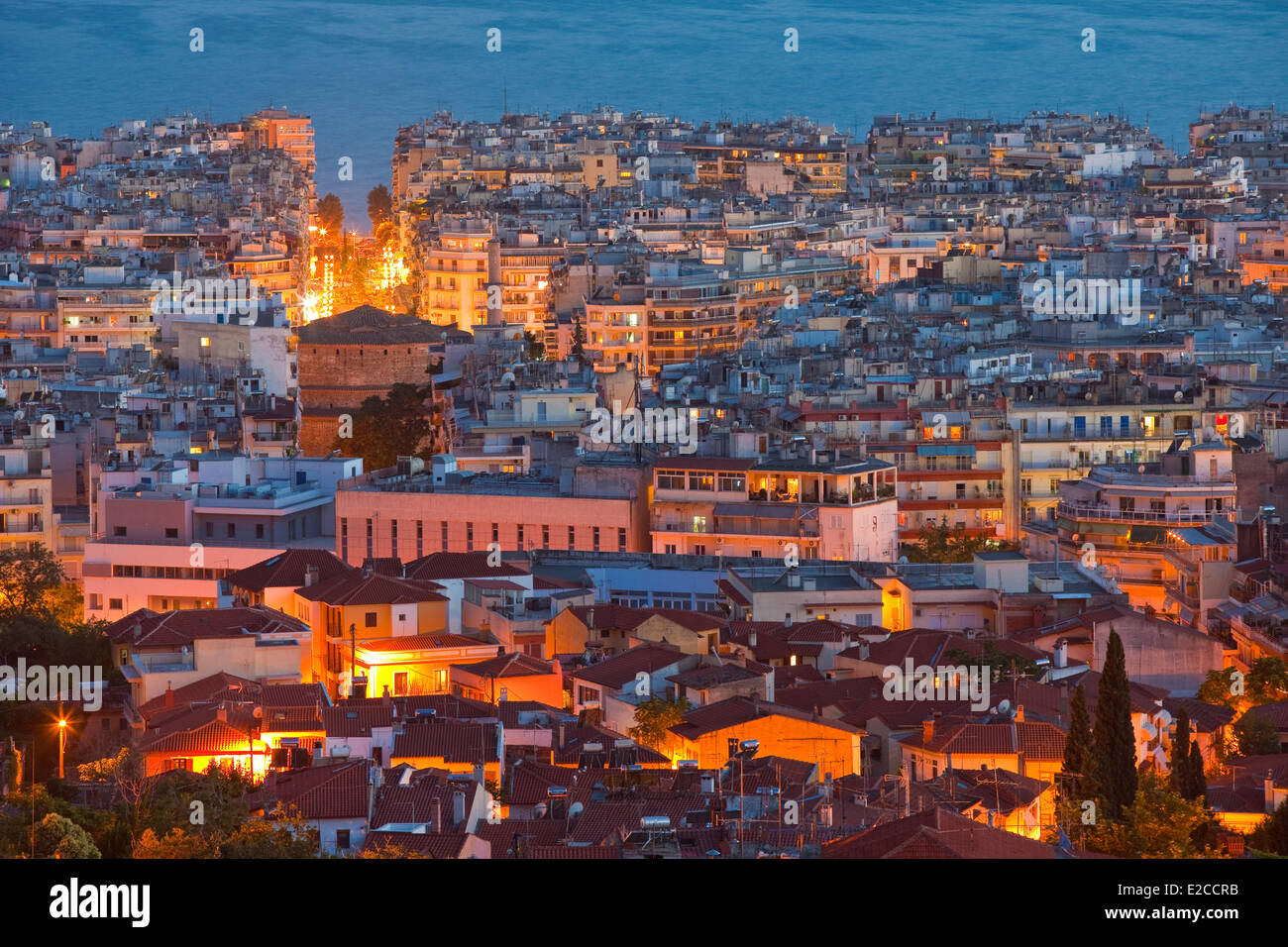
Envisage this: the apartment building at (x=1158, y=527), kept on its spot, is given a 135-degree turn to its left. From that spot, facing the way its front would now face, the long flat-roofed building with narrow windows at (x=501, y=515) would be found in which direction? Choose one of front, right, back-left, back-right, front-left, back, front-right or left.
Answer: back-left

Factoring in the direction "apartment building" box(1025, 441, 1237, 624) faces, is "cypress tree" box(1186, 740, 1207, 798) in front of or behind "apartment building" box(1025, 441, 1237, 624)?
in front

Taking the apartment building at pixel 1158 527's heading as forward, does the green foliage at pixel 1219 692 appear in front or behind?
in front

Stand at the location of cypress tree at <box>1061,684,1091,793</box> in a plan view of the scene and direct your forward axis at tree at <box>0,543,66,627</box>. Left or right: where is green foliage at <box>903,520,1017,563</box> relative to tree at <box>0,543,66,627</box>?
right

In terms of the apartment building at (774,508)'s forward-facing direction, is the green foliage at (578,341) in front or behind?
behind

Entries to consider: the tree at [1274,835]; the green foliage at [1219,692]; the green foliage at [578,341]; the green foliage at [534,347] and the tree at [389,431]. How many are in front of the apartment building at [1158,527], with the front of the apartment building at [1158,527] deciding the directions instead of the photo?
2

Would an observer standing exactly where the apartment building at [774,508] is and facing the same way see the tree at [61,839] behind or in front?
in front

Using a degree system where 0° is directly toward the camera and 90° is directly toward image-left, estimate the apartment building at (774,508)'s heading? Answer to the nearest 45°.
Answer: approximately 0°

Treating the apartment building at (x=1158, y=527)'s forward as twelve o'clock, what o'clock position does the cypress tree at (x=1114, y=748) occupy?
The cypress tree is roughly at 12 o'clock from the apartment building.
